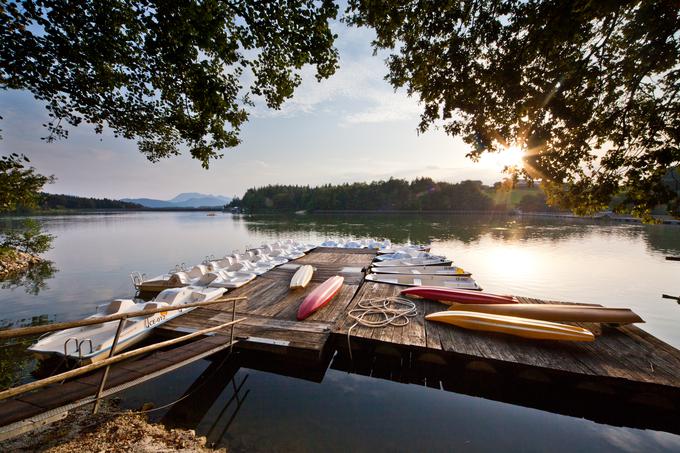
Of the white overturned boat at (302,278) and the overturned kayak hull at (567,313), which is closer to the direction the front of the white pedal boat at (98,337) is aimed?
the white overturned boat

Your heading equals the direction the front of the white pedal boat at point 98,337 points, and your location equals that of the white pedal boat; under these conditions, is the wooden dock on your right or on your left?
on your right

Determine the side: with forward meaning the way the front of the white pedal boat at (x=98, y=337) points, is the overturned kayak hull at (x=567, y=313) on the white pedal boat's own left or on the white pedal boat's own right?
on the white pedal boat's own right
